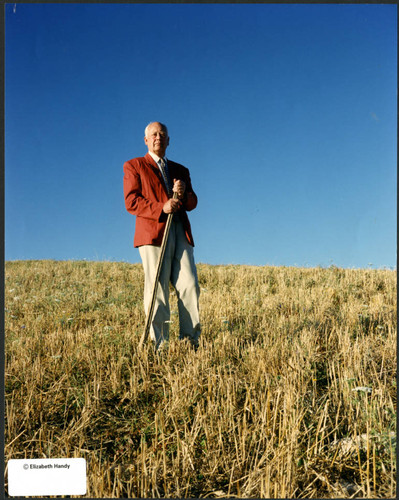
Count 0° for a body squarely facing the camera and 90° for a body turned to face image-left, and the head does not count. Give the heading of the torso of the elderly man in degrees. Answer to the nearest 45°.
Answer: approximately 315°
